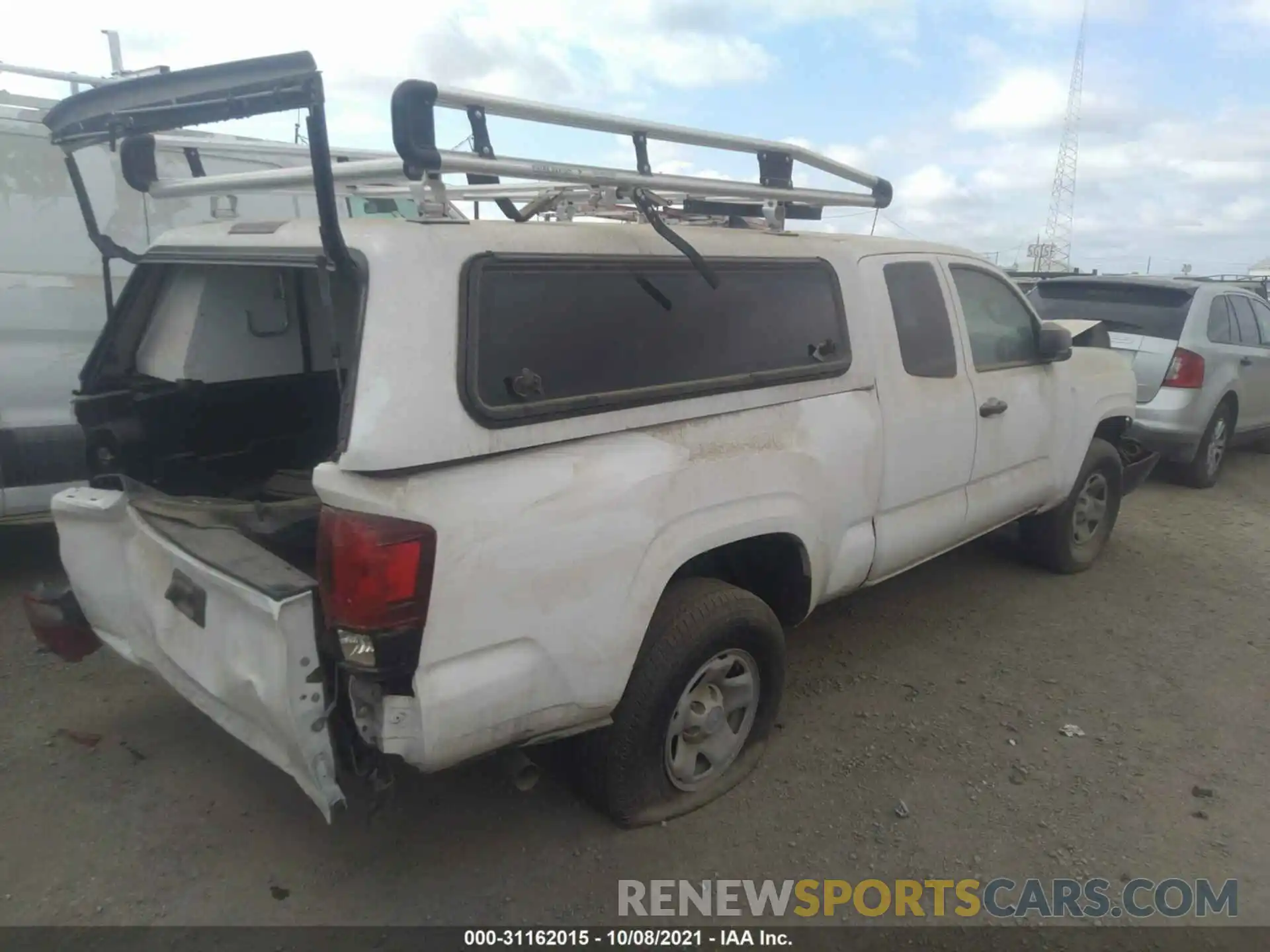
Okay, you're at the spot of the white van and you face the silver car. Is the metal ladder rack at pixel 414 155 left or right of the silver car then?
right

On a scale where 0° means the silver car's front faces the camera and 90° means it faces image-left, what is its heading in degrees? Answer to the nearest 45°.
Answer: approximately 225°

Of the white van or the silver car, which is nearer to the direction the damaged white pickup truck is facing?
the silver car

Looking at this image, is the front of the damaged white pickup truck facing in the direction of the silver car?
yes

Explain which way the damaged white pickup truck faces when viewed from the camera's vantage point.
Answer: facing away from the viewer and to the right of the viewer

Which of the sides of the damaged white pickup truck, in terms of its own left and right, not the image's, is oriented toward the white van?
left

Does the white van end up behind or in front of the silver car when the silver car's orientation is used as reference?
behind
